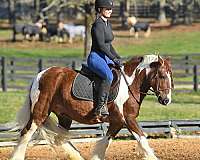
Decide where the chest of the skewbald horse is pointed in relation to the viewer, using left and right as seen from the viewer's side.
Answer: facing to the right of the viewer
